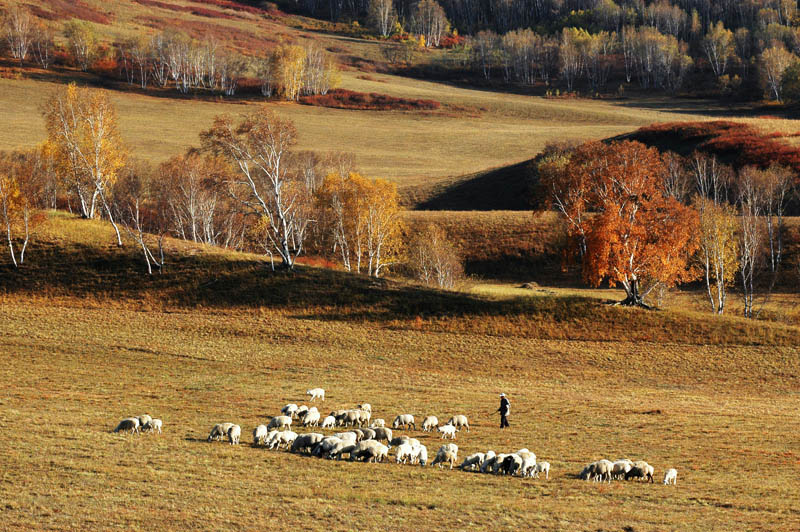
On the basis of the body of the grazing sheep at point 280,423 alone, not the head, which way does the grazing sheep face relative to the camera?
to the viewer's left

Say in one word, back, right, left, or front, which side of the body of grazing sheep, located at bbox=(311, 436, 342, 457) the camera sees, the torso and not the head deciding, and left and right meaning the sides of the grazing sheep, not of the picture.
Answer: left

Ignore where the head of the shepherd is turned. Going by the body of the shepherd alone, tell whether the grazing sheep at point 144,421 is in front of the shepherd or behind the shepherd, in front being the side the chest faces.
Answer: in front

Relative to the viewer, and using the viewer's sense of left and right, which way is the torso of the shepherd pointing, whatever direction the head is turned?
facing to the left of the viewer

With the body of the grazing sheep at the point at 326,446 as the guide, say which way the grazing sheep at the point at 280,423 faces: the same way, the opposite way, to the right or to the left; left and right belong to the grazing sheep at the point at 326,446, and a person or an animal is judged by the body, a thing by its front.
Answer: the same way

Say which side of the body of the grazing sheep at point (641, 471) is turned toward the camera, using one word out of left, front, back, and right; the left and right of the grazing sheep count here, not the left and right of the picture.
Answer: left

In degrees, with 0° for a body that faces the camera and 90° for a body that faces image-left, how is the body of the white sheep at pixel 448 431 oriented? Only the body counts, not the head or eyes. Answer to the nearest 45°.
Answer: approximately 90°

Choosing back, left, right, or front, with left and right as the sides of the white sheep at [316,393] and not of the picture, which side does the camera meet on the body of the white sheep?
left

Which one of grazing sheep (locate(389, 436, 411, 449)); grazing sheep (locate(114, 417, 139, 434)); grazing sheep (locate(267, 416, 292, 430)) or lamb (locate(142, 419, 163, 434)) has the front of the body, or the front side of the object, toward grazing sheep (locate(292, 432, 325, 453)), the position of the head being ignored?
grazing sheep (locate(389, 436, 411, 449))
